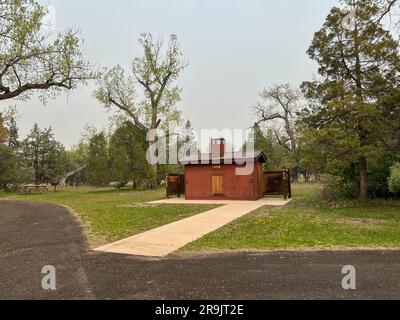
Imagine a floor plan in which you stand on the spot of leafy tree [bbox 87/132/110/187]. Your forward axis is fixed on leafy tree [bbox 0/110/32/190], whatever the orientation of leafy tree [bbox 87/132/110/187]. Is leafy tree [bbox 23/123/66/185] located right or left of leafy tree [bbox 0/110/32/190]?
right

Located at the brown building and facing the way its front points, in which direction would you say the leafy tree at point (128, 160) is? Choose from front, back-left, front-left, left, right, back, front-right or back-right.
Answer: back-right

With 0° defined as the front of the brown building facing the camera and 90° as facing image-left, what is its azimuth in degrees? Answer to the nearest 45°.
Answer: approximately 0°

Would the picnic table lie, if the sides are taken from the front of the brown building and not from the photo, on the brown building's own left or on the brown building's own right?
on the brown building's own right

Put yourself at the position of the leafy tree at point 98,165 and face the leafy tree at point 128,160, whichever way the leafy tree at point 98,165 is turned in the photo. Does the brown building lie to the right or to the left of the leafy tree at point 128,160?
right

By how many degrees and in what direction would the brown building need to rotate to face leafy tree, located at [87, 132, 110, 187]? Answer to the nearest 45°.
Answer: approximately 135° to its right

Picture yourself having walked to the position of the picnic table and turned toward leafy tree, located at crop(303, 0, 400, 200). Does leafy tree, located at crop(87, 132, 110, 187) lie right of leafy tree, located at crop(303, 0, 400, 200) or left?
left

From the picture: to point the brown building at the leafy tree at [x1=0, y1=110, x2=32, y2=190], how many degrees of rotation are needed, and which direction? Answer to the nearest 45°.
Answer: approximately 135° to its right
